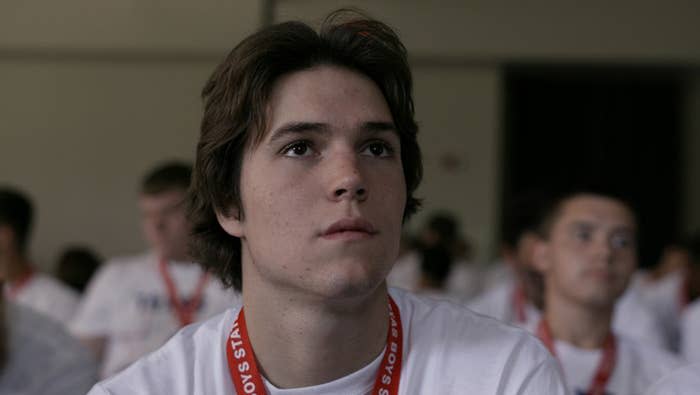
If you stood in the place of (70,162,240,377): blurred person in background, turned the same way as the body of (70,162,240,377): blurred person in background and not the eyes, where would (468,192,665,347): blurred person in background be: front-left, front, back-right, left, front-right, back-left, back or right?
front-left

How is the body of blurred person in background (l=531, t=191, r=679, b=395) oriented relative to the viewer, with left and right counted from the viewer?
facing the viewer and to the right of the viewer

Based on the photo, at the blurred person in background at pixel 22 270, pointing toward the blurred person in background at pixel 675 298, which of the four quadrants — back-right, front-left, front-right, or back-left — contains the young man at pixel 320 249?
front-right

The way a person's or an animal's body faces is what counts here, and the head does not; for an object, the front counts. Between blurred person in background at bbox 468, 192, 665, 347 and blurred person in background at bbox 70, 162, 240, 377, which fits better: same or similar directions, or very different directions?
same or similar directions

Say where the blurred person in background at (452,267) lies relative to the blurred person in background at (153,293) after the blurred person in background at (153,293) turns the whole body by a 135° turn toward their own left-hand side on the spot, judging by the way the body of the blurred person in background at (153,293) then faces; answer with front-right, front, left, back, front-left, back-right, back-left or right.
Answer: front-right

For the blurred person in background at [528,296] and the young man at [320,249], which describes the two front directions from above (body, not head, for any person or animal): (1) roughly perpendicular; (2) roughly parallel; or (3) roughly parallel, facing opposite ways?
roughly parallel

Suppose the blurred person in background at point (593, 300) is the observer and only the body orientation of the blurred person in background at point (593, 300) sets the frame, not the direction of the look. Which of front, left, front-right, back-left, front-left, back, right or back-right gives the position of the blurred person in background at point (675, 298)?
back-left

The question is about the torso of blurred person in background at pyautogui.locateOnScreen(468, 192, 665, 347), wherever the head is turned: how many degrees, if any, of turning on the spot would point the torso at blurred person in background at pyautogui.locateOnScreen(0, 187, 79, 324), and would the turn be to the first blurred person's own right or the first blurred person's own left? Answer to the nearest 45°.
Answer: approximately 135° to the first blurred person's own right

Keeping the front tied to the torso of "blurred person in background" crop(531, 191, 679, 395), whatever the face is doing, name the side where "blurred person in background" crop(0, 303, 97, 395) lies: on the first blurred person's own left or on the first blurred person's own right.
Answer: on the first blurred person's own right

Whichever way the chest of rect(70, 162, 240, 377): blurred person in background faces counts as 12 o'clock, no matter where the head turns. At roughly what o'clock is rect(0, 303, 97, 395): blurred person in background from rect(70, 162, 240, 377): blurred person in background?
rect(0, 303, 97, 395): blurred person in background is roughly at 2 o'clock from rect(70, 162, 240, 377): blurred person in background.
